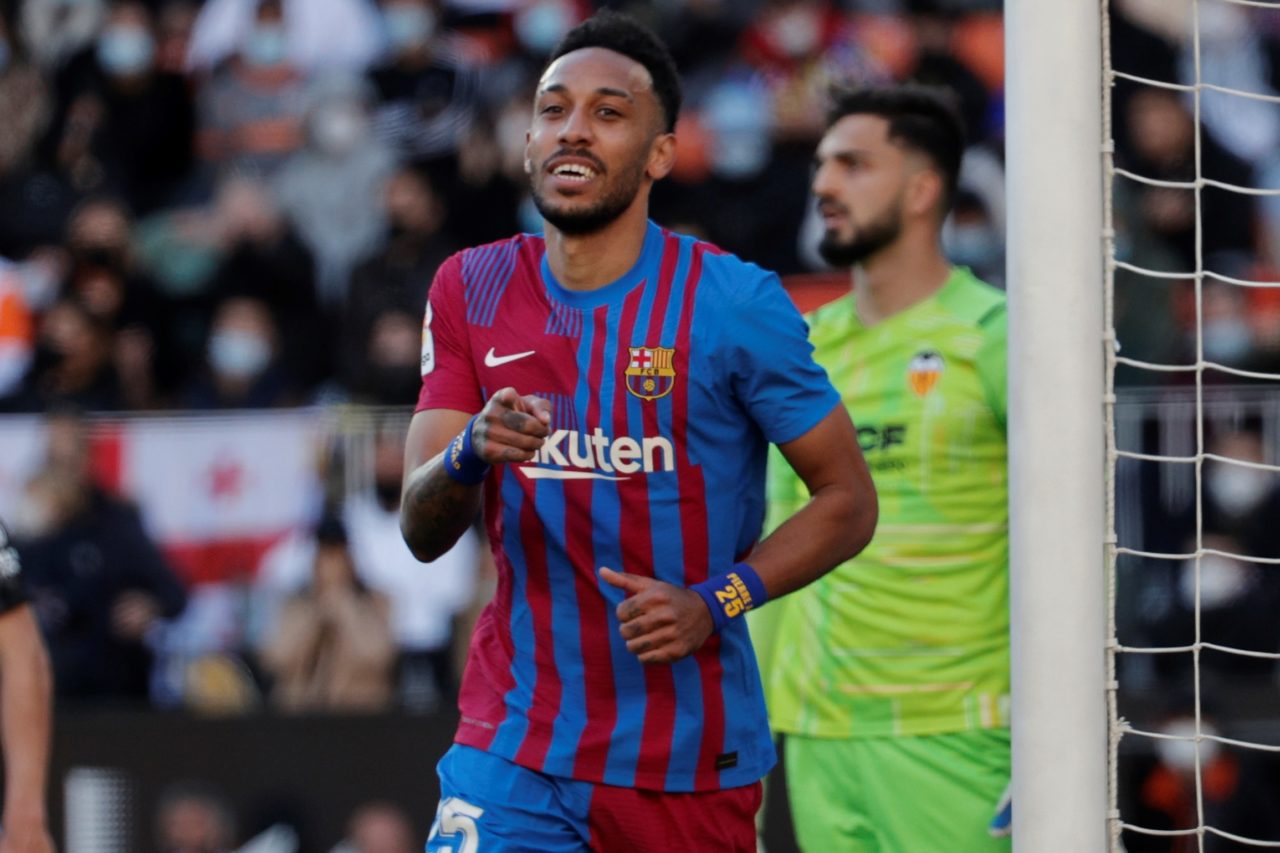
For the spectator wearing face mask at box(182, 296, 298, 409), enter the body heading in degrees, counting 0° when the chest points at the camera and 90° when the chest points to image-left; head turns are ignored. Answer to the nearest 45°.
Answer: approximately 0°

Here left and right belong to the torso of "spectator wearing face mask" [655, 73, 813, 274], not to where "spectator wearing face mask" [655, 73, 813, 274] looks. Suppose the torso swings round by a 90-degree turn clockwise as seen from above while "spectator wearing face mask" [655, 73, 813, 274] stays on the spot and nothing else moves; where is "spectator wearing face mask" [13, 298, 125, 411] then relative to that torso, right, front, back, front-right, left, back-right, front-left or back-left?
front

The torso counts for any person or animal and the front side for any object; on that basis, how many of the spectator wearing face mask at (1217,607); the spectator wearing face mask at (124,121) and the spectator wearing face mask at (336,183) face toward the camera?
3

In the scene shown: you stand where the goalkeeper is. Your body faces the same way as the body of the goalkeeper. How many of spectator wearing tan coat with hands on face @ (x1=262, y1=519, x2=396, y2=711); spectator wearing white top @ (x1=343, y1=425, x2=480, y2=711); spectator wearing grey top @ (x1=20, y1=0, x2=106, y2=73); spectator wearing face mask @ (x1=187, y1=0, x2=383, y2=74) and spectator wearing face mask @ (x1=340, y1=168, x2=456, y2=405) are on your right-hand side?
5

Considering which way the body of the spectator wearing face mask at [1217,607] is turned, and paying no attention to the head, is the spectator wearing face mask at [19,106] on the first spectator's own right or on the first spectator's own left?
on the first spectator's own right

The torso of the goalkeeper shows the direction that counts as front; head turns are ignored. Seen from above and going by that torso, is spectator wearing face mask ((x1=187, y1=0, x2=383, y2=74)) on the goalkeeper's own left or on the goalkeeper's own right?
on the goalkeeper's own right

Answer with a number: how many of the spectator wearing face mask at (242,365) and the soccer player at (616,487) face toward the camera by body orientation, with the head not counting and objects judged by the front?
2

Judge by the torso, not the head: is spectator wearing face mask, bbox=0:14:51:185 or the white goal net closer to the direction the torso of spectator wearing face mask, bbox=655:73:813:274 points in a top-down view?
the white goal net

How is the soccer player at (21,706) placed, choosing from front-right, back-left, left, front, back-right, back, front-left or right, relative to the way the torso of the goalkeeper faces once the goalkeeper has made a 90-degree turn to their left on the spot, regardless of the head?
back-right

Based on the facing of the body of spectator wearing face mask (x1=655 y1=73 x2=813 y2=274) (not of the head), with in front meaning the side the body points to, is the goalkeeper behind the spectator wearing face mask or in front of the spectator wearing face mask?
in front

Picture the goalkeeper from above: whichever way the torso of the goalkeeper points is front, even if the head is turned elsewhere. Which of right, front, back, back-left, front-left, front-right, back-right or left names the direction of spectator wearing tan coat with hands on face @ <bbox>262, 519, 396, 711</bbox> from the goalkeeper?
right
